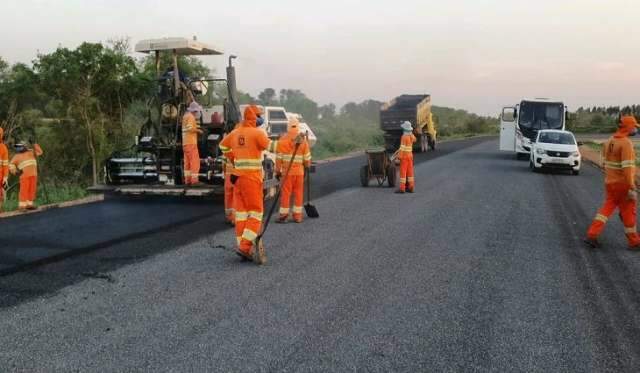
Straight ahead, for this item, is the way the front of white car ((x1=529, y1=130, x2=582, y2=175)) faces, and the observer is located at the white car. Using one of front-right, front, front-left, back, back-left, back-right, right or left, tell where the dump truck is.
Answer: back-right

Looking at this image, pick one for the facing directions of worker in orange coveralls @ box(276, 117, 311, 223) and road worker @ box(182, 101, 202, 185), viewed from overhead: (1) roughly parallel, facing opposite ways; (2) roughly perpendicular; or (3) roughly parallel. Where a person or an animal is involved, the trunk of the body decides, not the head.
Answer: roughly perpendicular

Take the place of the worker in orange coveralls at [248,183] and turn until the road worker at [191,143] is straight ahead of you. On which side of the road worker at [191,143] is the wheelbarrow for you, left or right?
right

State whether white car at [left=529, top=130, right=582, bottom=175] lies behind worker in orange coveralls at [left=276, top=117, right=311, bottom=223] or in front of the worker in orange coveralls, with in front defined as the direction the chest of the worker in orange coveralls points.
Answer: behind

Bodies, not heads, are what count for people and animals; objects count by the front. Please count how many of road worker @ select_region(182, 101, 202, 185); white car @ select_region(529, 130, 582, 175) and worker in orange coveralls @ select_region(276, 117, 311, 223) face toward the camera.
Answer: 2

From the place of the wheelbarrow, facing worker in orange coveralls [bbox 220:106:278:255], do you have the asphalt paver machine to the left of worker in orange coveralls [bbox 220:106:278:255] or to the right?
right

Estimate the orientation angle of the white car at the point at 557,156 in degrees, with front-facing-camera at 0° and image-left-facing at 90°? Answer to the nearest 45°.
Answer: approximately 0°
